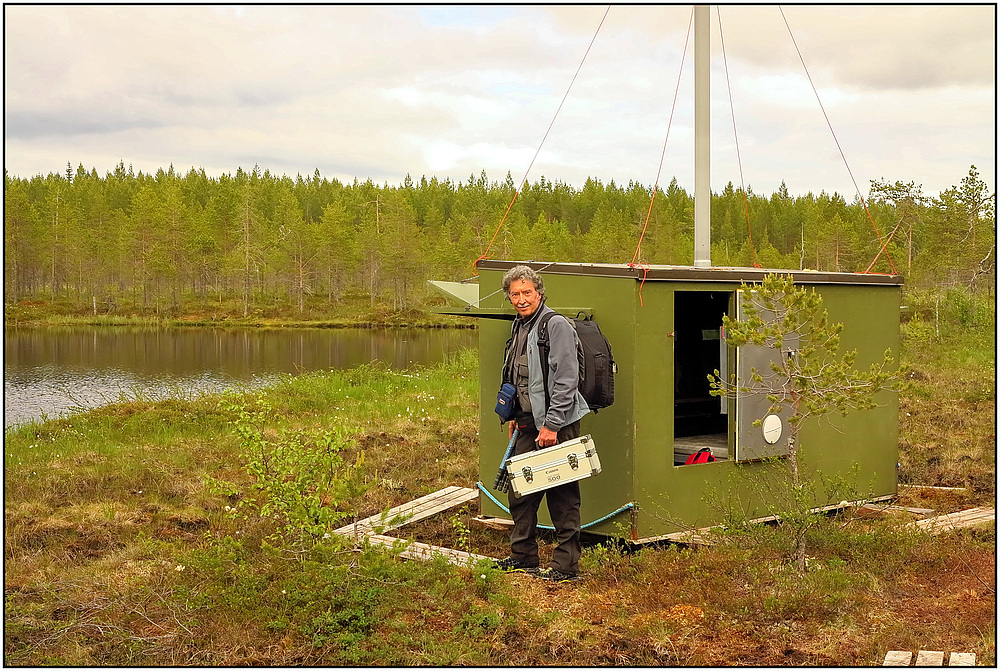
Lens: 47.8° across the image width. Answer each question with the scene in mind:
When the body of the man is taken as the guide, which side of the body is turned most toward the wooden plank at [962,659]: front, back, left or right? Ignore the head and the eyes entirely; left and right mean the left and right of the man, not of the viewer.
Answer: left

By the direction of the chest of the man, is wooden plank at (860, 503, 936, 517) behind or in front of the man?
behind

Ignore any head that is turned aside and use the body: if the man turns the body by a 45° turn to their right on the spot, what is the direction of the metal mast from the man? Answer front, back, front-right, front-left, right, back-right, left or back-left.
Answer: back-right

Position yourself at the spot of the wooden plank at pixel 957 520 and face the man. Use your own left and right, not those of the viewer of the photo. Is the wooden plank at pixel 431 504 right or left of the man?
right

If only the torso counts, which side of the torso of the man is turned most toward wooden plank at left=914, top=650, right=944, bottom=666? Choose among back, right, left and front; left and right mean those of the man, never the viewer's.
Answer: left

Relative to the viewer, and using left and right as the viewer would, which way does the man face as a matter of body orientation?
facing the viewer and to the left of the viewer

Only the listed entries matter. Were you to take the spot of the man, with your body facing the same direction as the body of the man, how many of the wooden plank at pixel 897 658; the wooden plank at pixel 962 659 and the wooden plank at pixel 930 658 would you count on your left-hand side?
3

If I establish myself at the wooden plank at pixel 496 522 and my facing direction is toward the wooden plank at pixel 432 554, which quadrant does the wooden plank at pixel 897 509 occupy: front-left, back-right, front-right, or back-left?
back-left

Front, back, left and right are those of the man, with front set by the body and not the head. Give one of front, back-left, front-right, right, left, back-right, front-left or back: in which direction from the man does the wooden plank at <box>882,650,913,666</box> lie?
left

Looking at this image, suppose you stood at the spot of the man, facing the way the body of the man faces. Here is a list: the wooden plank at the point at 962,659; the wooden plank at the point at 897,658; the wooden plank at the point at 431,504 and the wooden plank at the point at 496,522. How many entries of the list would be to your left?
2

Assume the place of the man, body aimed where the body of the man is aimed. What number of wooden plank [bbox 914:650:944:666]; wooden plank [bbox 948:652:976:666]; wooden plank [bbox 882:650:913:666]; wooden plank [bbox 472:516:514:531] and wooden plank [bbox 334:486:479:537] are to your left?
3

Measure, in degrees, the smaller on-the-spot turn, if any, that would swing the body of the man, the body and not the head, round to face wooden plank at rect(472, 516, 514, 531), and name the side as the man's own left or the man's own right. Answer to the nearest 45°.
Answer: approximately 135° to the man's own right
